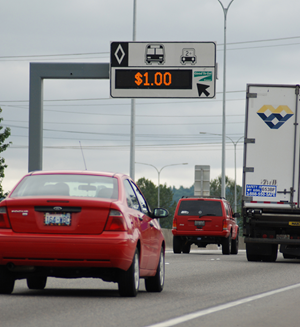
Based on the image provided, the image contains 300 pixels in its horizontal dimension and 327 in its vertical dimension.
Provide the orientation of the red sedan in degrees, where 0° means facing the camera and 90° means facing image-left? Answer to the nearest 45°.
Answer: approximately 180°

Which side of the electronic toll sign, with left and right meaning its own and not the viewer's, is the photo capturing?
front

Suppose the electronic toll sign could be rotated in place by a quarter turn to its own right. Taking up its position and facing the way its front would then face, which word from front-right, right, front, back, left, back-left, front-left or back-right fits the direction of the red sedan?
left

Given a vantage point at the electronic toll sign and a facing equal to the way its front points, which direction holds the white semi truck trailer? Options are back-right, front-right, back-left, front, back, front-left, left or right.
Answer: front-left

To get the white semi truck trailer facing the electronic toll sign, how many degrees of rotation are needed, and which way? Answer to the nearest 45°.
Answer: approximately 45° to its left

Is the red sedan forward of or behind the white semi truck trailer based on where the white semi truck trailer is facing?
behind

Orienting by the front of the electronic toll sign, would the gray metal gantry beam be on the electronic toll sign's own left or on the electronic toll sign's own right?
on the electronic toll sign's own right

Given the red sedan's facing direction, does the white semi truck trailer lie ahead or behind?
ahead

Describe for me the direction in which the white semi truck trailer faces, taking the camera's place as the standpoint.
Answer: facing away from the viewer

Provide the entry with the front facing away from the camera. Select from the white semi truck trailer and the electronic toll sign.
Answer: the white semi truck trailer

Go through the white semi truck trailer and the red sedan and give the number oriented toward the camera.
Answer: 0

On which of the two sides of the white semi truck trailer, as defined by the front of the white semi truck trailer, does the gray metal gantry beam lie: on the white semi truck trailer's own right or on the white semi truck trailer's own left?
on the white semi truck trailer's own left
